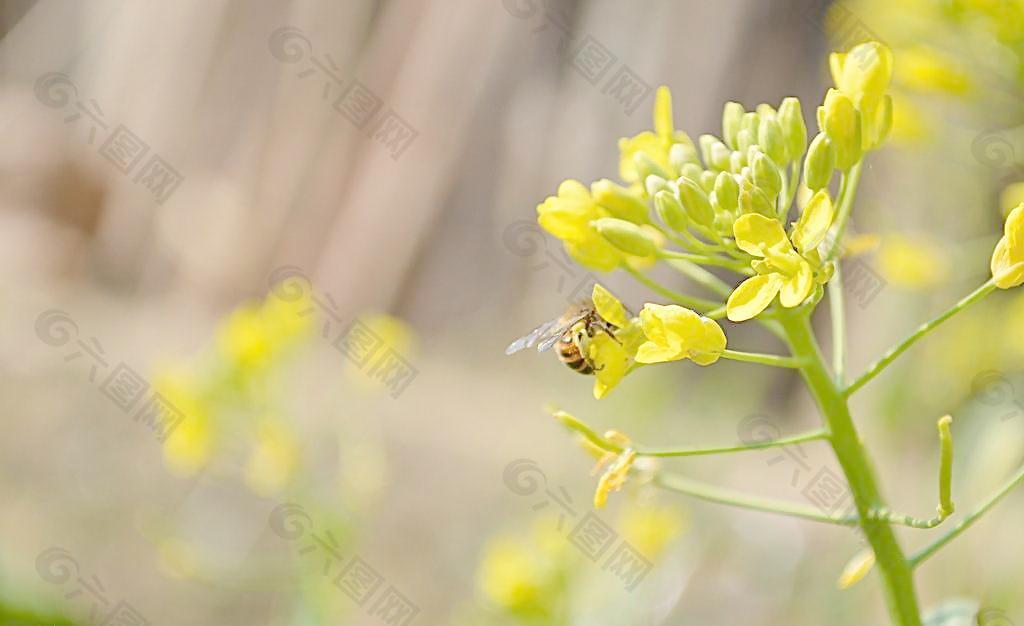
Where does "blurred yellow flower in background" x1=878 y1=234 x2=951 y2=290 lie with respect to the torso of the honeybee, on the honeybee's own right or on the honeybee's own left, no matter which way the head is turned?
on the honeybee's own left

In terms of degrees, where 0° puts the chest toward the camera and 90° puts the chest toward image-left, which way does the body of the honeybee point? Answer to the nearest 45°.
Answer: approximately 270°

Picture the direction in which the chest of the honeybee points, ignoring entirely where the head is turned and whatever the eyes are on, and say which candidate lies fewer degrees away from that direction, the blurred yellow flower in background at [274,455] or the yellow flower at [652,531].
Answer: the yellow flower
